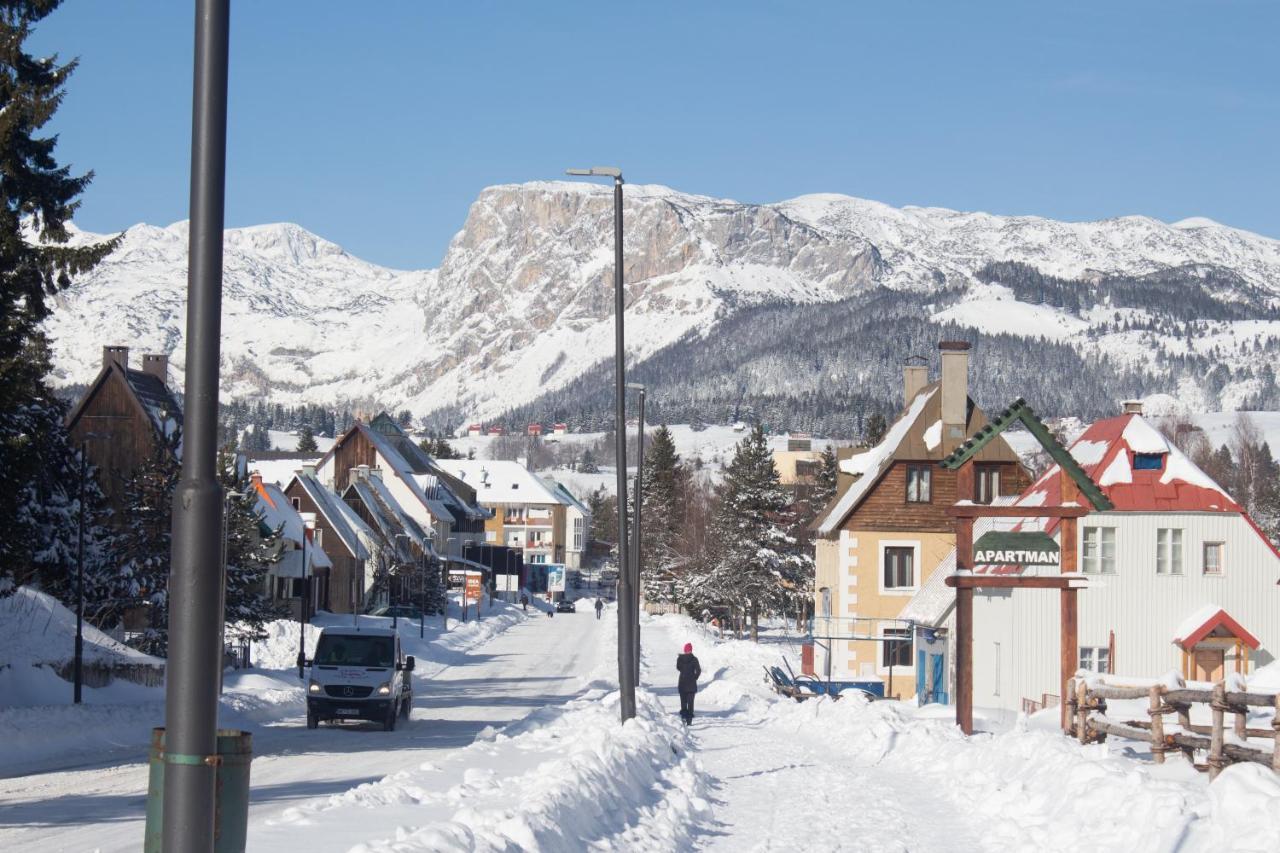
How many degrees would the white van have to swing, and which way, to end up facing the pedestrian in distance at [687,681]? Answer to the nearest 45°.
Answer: approximately 90° to its left

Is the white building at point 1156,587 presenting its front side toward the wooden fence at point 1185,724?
yes

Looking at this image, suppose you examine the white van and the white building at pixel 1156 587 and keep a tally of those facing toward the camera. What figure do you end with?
2

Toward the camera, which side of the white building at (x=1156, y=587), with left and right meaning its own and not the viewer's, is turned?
front

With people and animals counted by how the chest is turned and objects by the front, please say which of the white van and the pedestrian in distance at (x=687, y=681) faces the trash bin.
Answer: the white van

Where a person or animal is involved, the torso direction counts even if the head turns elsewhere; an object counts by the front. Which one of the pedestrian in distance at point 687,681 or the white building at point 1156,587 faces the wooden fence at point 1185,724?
the white building

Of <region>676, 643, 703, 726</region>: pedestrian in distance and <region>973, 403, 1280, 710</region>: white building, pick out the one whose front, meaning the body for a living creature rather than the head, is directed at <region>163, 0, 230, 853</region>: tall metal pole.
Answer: the white building

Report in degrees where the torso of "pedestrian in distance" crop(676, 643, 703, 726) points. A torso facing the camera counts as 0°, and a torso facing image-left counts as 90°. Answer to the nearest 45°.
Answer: approximately 180°

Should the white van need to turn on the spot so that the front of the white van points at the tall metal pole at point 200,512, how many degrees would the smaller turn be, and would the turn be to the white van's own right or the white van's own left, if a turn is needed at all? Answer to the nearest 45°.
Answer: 0° — it already faces it

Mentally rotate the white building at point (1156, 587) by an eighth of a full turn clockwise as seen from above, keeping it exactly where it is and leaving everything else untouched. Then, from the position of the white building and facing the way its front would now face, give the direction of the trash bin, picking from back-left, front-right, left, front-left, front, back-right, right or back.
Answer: front-left

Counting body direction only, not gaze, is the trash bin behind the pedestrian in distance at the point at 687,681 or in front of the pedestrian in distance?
behind

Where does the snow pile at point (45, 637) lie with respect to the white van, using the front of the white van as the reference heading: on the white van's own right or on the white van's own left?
on the white van's own right

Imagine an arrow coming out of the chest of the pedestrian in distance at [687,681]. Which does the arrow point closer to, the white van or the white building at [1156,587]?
the white building

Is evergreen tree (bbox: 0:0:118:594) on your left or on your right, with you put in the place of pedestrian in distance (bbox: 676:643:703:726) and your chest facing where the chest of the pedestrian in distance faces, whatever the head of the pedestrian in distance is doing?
on your left

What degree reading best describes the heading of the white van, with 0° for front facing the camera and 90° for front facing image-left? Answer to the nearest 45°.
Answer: approximately 0°
